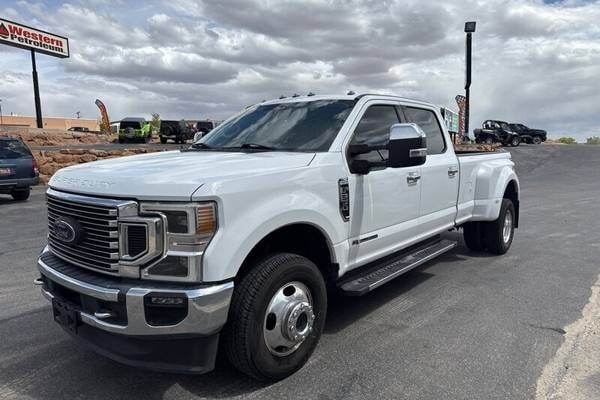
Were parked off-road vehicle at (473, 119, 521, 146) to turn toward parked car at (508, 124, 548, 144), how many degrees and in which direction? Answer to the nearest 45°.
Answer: approximately 90° to its left

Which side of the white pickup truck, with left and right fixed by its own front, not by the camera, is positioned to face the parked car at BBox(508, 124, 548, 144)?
back

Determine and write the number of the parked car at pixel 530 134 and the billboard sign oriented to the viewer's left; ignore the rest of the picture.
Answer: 0

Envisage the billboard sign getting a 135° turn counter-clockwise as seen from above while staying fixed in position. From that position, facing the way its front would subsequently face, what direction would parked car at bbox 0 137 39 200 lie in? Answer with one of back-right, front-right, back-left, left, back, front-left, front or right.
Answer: back

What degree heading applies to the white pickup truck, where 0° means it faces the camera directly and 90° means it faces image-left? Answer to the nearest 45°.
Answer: approximately 45°

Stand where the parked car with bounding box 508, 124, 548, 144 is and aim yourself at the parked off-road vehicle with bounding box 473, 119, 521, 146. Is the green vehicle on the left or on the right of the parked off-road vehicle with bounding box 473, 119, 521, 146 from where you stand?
right
